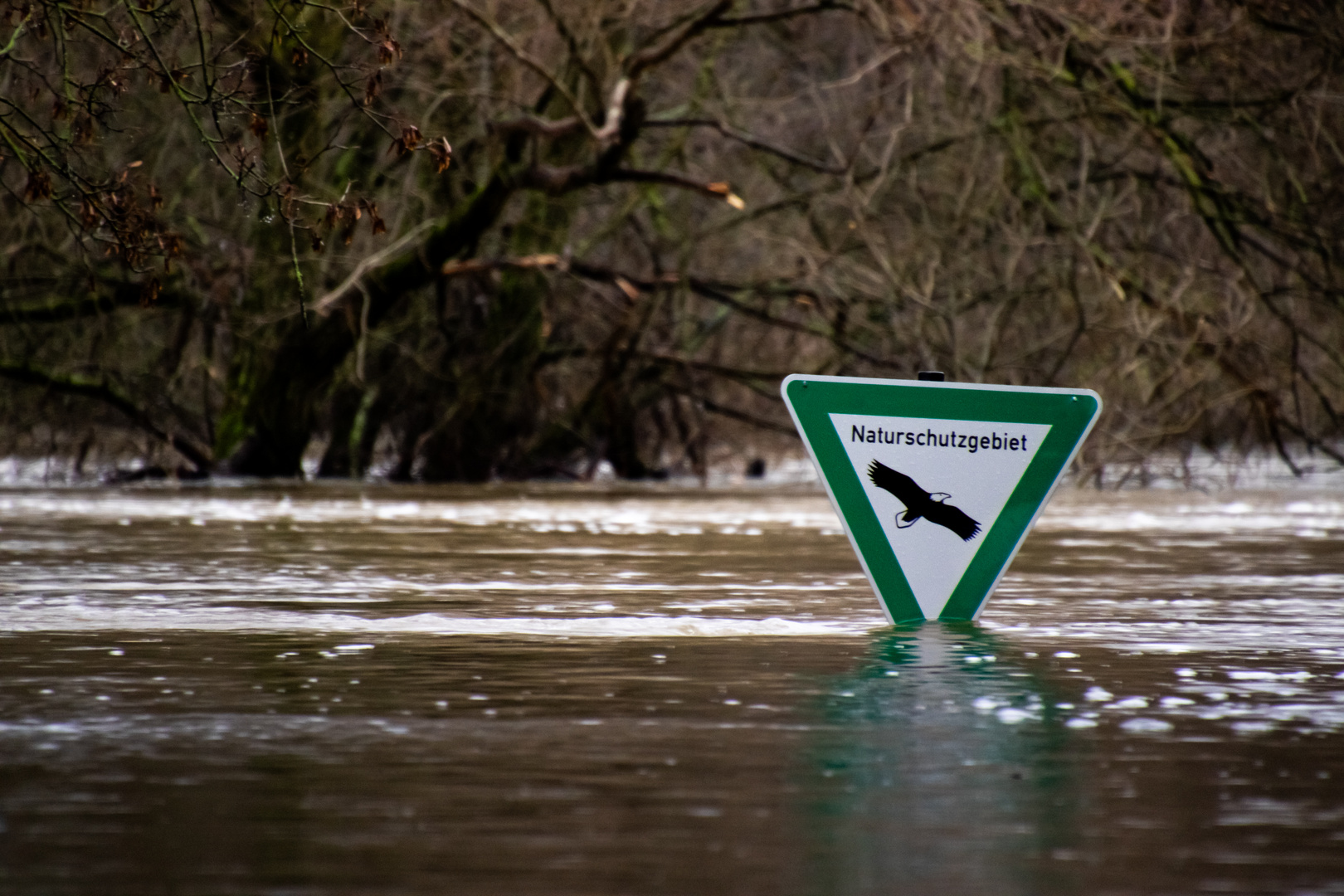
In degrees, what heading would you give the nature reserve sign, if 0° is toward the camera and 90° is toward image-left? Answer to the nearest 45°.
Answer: approximately 0°
